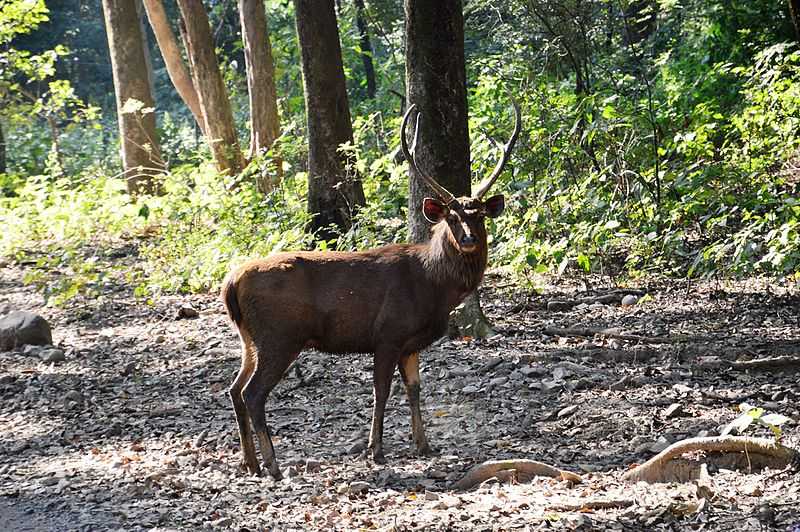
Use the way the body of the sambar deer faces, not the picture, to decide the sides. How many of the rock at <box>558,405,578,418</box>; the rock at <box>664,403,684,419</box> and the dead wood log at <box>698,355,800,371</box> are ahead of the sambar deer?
3

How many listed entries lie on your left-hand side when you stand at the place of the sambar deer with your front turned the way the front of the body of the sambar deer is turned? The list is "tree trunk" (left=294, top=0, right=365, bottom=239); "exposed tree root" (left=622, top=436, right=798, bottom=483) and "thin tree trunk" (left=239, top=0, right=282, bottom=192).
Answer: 2

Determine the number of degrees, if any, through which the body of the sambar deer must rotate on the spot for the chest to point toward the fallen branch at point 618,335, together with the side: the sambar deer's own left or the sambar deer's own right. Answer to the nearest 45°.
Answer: approximately 45° to the sambar deer's own left

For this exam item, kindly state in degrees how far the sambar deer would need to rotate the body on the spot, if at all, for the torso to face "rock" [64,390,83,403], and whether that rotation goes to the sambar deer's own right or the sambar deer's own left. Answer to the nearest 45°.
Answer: approximately 135° to the sambar deer's own left

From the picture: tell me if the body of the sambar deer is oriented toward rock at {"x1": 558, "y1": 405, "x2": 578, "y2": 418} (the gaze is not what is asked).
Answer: yes

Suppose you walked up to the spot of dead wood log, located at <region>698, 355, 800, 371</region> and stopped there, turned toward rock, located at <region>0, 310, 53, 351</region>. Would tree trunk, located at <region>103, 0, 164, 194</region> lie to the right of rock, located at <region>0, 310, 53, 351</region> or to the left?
right

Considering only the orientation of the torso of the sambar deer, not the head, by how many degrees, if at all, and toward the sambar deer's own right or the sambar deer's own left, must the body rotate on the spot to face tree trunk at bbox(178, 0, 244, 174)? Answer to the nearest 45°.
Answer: approximately 90° to the sambar deer's own left

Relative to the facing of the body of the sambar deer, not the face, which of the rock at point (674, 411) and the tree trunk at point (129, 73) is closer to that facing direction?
the rock

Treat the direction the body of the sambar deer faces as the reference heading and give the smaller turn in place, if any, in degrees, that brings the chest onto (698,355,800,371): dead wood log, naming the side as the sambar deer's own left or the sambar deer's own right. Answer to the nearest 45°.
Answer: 0° — it already faces it

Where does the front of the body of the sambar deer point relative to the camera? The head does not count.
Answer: to the viewer's right

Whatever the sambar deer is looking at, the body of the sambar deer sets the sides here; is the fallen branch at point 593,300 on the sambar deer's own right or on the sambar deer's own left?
on the sambar deer's own left

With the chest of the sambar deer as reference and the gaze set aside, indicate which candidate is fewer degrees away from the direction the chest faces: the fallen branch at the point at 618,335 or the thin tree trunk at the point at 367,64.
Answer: the fallen branch

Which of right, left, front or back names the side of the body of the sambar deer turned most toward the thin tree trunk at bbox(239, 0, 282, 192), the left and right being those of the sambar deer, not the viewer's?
left
